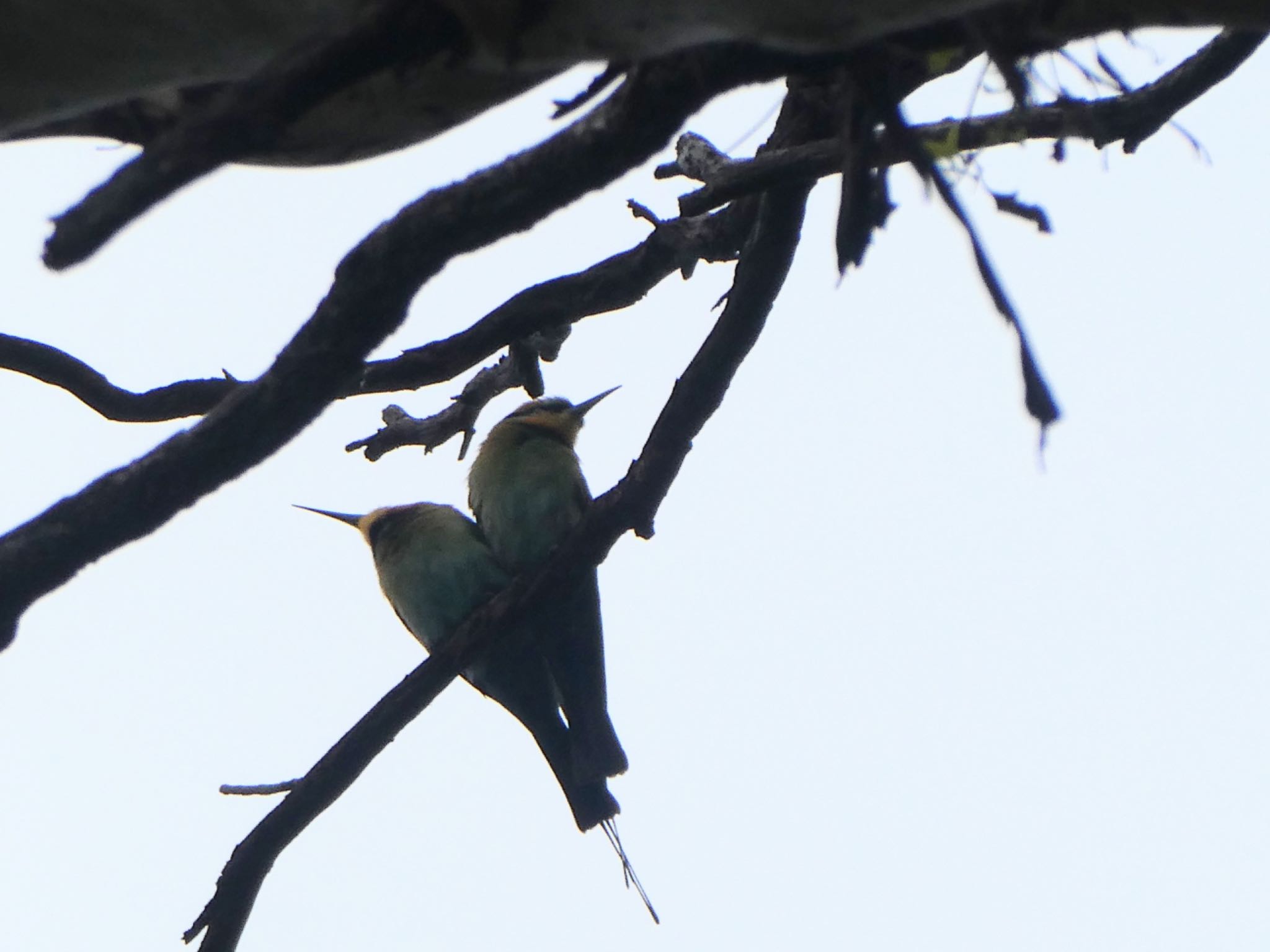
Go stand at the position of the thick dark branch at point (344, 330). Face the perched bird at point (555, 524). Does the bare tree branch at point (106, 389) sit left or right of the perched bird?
left

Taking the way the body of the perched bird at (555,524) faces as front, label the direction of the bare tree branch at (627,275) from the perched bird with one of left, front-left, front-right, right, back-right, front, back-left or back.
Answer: front

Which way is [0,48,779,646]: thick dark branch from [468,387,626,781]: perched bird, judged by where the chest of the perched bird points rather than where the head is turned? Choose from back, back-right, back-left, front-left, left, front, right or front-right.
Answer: front

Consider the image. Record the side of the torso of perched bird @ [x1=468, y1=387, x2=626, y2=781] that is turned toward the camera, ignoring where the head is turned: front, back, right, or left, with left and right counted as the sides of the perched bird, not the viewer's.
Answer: front

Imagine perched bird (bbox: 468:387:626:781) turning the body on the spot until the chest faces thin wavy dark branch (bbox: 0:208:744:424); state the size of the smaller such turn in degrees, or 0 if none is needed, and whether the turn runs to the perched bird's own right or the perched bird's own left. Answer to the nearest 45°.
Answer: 0° — it already faces it

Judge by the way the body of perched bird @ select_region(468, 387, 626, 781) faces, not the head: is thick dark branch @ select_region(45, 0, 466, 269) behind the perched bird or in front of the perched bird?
in front
